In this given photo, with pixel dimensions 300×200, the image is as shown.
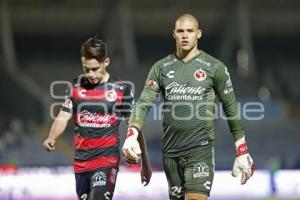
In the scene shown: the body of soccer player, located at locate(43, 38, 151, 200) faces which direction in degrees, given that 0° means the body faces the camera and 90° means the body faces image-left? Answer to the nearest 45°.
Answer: approximately 0°

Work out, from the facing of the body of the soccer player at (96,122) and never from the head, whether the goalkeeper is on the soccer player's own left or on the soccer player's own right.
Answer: on the soccer player's own left

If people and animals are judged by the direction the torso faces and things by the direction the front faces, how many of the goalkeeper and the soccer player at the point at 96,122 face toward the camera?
2

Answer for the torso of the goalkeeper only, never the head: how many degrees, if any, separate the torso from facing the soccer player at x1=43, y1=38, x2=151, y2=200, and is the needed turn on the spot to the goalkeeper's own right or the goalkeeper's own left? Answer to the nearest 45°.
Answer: approximately 90° to the goalkeeper's own right
